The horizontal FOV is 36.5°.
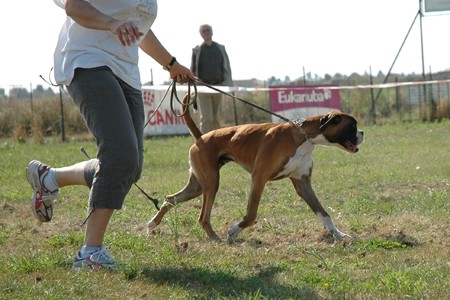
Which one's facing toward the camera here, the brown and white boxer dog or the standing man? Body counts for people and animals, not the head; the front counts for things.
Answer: the standing man

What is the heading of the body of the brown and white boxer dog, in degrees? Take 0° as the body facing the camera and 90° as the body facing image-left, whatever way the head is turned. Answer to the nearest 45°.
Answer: approximately 270°

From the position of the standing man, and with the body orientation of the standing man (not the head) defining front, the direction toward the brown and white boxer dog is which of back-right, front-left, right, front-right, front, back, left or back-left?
front

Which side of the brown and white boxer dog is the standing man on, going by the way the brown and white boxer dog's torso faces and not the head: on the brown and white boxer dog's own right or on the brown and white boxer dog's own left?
on the brown and white boxer dog's own left

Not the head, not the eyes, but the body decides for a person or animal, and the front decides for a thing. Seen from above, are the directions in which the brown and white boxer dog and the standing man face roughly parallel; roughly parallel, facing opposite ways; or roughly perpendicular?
roughly perpendicular

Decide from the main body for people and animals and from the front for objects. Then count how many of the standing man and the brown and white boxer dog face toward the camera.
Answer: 1

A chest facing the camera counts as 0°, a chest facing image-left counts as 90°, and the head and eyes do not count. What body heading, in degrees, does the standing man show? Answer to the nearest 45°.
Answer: approximately 0°
